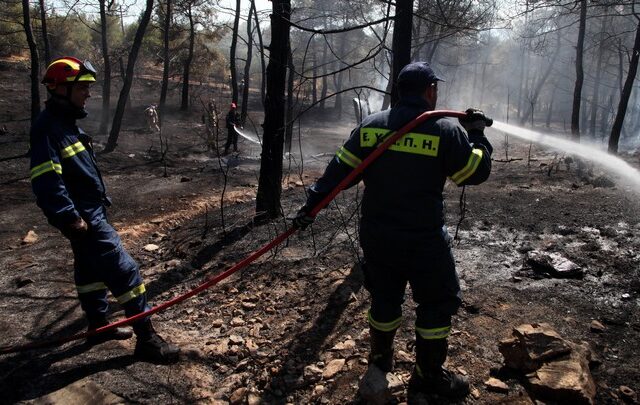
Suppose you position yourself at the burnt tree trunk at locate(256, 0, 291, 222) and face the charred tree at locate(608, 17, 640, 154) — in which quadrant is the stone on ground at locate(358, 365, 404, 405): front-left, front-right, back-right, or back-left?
back-right

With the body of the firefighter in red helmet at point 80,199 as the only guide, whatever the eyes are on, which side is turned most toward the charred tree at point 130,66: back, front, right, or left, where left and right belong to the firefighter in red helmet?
left

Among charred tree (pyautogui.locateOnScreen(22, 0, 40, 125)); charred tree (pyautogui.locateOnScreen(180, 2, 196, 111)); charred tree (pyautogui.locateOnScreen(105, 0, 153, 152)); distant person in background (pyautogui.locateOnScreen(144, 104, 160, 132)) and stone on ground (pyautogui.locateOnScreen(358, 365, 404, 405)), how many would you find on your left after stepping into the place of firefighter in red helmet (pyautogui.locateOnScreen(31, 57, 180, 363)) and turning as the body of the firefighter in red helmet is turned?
4

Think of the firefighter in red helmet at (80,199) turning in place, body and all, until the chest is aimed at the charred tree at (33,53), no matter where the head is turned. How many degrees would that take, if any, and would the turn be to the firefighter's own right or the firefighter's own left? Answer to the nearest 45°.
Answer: approximately 90° to the firefighter's own left

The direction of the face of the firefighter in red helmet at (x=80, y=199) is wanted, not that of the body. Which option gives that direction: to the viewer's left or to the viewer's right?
to the viewer's right

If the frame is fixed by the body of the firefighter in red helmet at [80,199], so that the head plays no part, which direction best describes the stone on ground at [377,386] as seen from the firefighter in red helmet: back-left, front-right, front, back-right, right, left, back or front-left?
front-right

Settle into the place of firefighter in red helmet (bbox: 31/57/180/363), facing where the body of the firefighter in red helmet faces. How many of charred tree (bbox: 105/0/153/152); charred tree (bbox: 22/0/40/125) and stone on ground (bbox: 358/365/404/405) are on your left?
2

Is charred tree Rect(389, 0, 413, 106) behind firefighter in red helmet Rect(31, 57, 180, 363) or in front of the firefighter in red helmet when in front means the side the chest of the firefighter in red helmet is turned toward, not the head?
in front

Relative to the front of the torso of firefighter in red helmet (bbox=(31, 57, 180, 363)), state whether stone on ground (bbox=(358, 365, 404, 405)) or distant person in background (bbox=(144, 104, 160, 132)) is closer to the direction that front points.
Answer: the stone on ground

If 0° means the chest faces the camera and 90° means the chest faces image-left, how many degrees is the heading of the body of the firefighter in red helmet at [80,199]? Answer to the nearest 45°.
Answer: approximately 270°

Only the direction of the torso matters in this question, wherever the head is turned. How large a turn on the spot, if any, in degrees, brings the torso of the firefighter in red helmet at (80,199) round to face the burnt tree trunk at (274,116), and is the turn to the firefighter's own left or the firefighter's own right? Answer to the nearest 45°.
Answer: approximately 45° to the firefighter's own left

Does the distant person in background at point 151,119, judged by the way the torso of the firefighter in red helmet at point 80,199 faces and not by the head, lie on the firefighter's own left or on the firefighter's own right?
on the firefighter's own left
